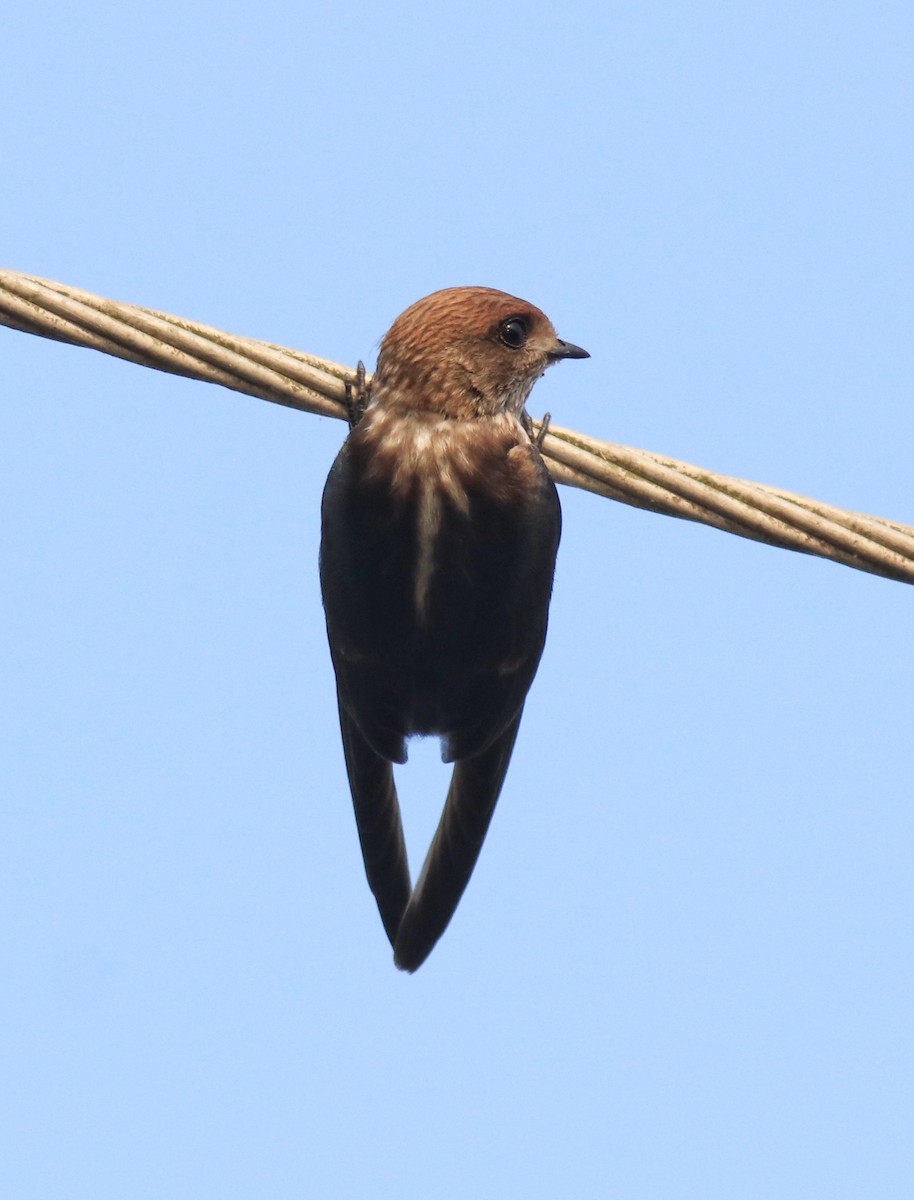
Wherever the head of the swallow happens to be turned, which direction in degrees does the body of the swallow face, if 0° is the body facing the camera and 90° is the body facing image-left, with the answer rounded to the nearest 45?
approximately 180°
